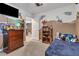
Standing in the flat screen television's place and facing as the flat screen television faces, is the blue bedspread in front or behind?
in front

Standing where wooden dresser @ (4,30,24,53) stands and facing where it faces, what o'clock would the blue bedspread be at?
The blue bedspread is roughly at 11 o'clock from the wooden dresser.

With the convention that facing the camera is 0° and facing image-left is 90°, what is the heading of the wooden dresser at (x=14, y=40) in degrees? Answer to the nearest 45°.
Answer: approximately 315°

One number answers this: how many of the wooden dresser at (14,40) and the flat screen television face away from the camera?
0

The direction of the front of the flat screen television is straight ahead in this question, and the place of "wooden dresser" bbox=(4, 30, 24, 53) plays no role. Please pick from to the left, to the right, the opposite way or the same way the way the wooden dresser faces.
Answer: the same way
